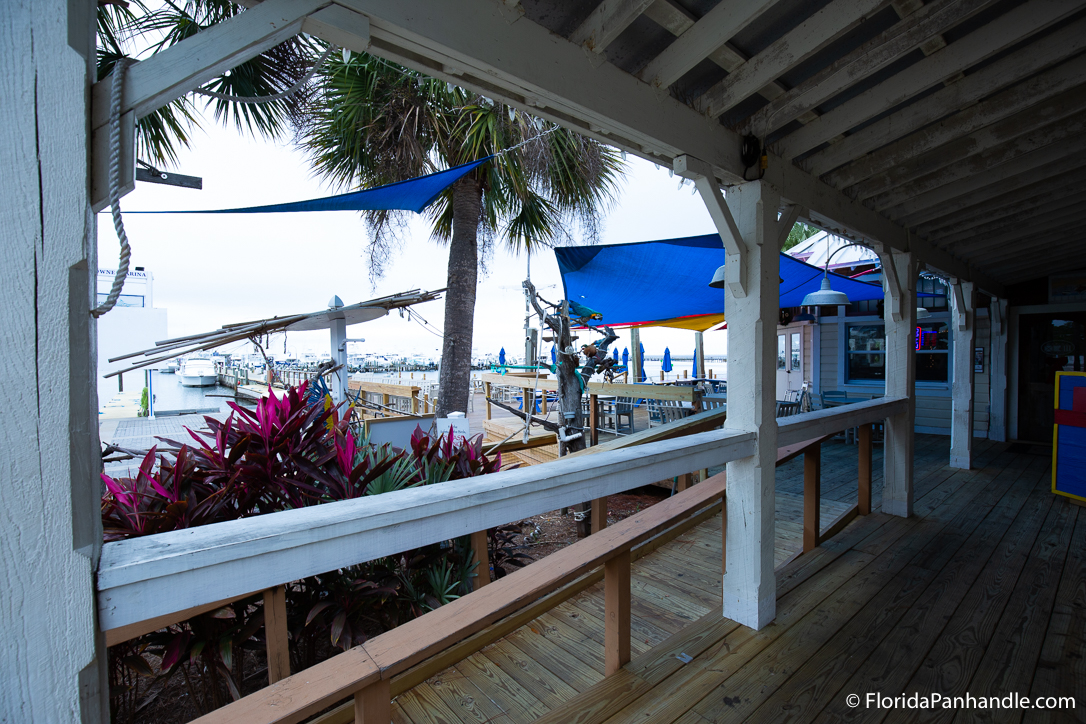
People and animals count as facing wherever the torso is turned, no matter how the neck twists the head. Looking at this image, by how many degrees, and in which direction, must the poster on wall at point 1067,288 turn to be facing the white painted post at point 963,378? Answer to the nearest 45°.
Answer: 0° — it already faces it

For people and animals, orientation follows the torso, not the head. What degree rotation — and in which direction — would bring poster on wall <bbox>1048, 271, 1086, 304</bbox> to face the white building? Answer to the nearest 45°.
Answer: approximately 90° to its right

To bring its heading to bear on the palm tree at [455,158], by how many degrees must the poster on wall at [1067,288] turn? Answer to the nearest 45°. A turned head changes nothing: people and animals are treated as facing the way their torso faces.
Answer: approximately 45° to its right

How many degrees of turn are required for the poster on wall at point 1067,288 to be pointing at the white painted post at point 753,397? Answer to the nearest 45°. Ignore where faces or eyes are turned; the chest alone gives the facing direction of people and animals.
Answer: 0° — it already faces it

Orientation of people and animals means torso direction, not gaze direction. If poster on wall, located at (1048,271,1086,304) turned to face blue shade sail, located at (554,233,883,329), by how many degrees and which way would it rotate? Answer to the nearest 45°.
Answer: approximately 45° to its right

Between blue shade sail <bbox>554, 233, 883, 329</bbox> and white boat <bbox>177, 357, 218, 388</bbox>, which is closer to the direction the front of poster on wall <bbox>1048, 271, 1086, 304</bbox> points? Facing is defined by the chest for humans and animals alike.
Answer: the blue shade sail
